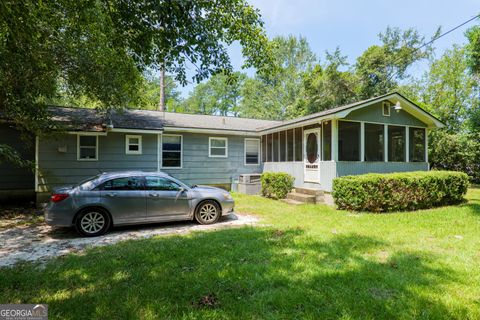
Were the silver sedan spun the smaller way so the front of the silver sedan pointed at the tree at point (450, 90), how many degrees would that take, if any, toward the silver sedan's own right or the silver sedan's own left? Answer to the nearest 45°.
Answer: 0° — it already faces it

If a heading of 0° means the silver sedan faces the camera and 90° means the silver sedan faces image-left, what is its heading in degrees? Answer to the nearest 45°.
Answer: approximately 270°

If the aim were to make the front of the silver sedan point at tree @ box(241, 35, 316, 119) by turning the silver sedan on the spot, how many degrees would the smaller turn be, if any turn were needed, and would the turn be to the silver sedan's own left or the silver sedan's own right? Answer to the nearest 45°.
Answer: approximately 45° to the silver sedan's own left

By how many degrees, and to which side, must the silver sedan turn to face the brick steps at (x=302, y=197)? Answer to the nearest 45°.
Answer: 0° — it already faces it

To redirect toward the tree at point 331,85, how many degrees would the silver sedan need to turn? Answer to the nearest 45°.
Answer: approximately 45° to its left

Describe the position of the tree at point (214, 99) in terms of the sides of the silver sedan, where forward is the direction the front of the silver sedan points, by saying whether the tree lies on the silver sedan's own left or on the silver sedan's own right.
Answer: on the silver sedan's own left

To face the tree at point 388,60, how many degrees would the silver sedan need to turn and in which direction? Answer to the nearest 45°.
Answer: approximately 45° to its left

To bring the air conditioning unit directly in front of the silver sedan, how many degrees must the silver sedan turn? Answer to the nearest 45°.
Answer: approximately 45° to its left

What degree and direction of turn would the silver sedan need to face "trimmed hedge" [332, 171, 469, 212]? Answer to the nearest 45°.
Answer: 0° — it already faces it
